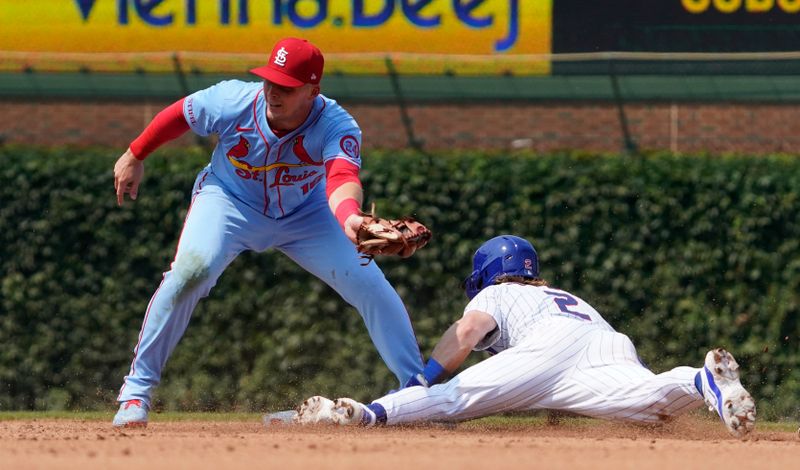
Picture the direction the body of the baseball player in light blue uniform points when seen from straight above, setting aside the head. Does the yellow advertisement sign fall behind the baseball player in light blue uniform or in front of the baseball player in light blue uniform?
behind

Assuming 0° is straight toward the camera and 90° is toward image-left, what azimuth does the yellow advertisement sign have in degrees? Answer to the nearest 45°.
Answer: approximately 0°

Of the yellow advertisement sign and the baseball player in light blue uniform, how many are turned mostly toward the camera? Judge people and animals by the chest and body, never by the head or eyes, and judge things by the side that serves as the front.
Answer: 2

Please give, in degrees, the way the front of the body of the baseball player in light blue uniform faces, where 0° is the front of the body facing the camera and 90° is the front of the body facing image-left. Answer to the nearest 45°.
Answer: approximately 0°

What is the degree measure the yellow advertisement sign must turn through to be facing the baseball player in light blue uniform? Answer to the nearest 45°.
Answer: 0° — it already faces them
